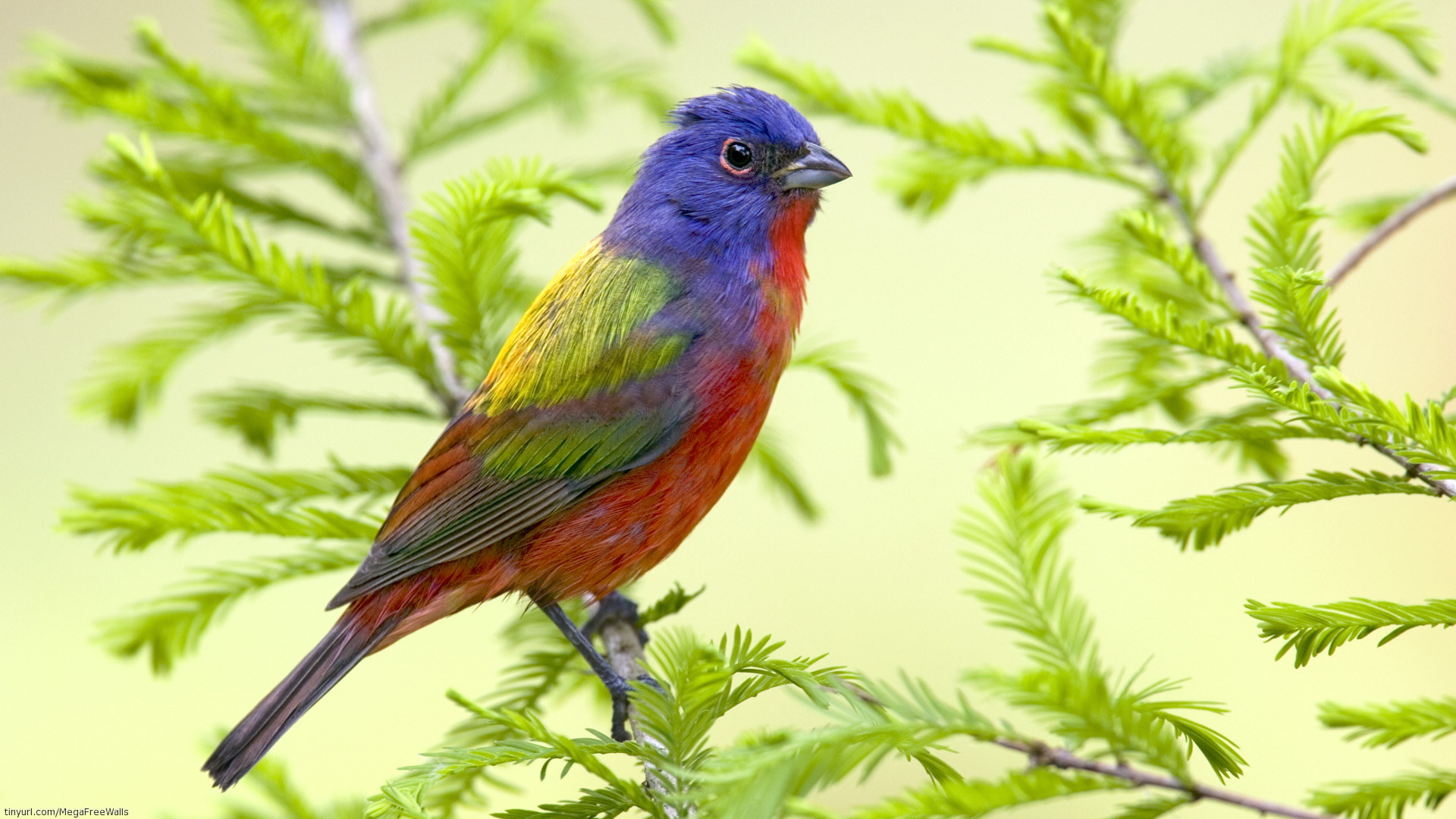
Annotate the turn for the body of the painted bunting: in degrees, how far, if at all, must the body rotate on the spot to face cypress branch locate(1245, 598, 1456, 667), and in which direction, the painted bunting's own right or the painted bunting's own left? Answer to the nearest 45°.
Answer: approximately 45° to the painted bunting's own right

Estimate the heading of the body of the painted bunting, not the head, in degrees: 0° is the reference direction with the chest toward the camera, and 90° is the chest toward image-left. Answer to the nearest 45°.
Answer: approximately 270°

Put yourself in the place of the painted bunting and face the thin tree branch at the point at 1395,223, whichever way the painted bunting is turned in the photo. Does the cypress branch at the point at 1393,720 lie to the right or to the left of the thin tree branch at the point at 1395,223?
right

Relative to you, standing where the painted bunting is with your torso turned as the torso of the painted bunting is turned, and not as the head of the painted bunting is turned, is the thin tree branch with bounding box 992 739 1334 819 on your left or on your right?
on your right

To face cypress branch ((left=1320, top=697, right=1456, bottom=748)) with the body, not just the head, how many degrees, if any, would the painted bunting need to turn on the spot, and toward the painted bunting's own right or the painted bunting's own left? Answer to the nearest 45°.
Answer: approximately 45° to the painted bunting's own right

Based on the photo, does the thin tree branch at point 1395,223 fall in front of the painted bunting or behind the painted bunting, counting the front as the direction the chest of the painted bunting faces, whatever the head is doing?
in front
